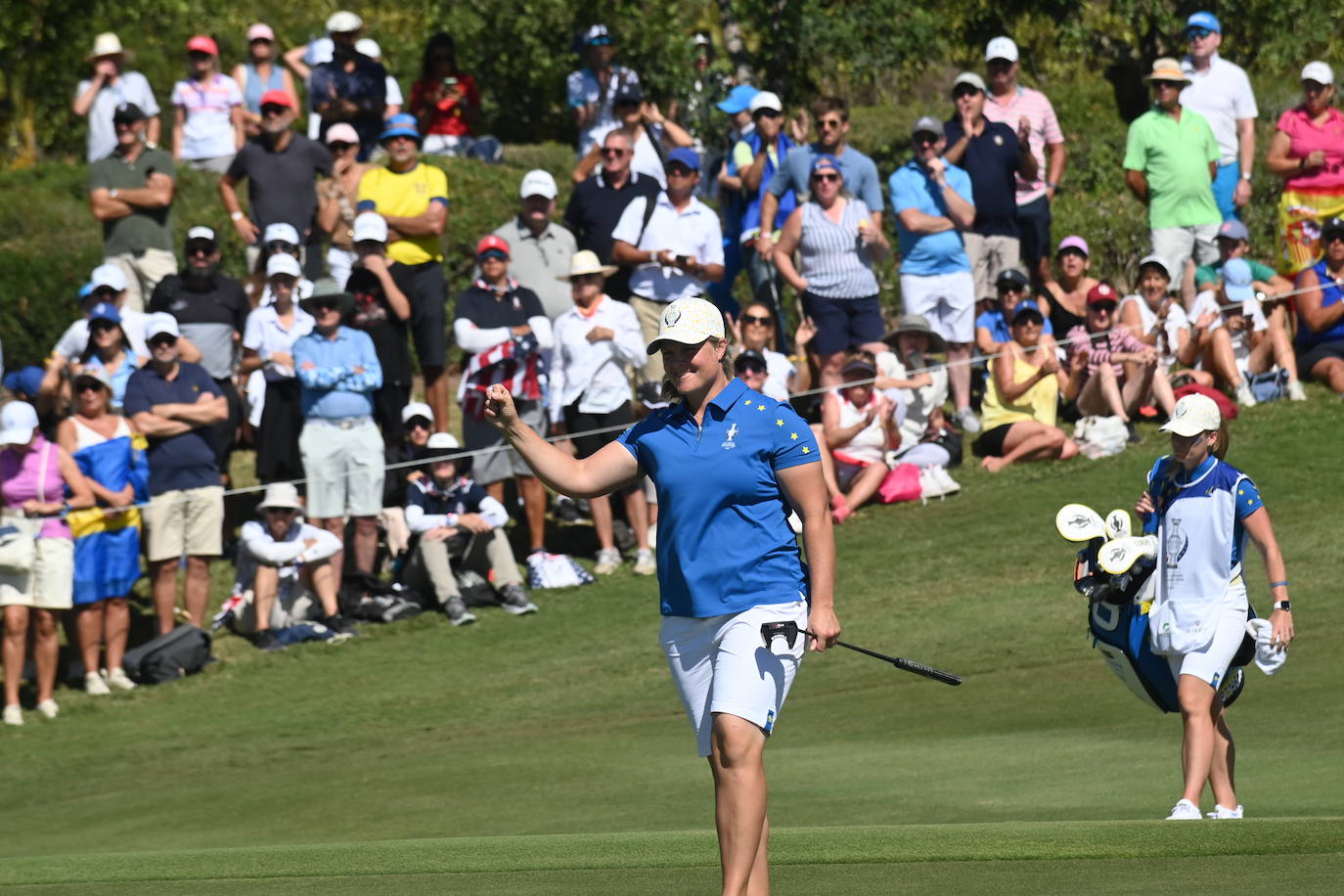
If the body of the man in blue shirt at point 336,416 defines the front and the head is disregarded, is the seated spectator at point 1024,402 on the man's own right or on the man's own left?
on the man's own left

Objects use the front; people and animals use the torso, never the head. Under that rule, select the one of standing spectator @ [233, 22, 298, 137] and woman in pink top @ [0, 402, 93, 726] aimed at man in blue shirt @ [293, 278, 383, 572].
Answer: the standing spectator

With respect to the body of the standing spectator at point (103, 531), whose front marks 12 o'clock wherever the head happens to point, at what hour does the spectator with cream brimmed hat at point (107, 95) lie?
The spectator with cream brimmed hat is roughly at 6 o'clock from the standing spectator.

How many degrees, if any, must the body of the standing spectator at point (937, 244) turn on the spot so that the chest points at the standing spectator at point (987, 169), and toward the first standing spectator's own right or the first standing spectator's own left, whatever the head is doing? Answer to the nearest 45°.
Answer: approximately 135° to the first standing spectator's own left

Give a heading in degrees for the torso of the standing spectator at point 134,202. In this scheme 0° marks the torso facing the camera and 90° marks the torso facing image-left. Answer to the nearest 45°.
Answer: approximately 0°

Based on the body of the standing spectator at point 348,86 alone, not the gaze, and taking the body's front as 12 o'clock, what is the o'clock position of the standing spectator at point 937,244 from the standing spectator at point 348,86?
the standing spectator at point 937,244 is roughly at 10 o'clock from the standing spectator at point 348,86.

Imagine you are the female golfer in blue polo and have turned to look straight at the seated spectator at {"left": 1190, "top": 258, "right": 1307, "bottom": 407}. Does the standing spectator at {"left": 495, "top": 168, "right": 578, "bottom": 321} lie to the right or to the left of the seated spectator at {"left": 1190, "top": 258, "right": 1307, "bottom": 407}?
left

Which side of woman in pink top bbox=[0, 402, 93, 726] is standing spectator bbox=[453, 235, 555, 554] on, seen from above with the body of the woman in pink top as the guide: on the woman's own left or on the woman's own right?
on the woman's own left

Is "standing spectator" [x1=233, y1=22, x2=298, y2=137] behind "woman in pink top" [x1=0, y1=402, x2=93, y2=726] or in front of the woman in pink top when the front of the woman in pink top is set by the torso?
behind

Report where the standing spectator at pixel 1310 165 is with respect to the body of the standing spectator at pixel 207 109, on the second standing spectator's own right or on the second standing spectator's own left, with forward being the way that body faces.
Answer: on the second standing spectator's own left
